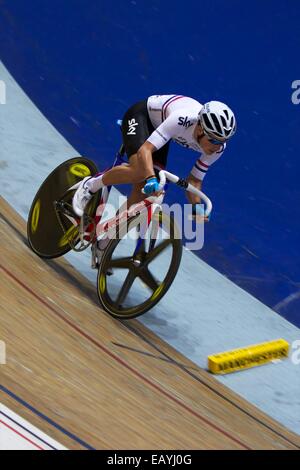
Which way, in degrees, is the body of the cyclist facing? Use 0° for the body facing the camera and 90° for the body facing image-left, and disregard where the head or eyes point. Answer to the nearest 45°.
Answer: approximately 315°

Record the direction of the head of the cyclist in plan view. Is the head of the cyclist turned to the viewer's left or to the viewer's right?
to the viewer's right
